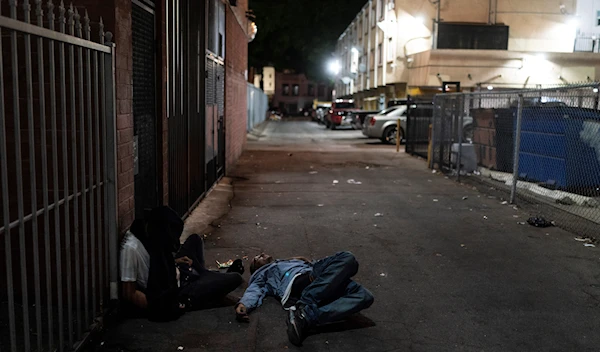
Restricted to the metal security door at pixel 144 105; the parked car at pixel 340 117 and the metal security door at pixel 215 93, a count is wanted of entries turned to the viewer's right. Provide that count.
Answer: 2

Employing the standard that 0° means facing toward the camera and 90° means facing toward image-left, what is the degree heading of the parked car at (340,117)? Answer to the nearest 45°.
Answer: approximately 45°

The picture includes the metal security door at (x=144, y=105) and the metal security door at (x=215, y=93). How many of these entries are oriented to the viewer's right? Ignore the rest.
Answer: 2

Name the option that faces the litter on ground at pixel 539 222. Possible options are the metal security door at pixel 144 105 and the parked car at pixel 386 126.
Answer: the metal security door

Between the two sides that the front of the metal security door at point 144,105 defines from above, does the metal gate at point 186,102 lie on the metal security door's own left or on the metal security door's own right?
on the metal security door's own left

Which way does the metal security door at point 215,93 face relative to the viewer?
to the viewer's right

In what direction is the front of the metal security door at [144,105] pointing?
to the viewer's right
